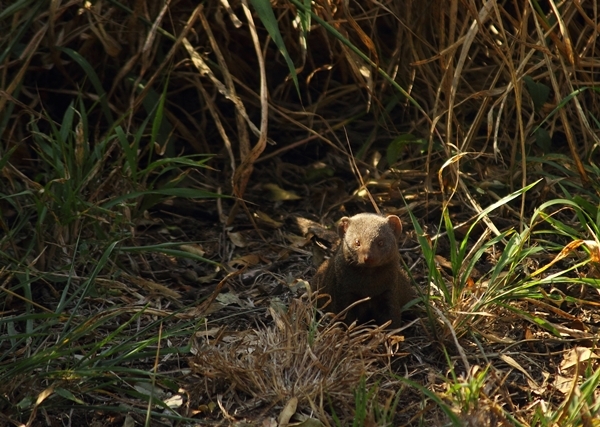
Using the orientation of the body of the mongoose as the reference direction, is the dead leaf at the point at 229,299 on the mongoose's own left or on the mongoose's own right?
on the mongoose's own right

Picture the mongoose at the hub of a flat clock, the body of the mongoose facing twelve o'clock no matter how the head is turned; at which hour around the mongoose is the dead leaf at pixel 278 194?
The dead leaf is roughly at 5 o'clock from the mongoose.

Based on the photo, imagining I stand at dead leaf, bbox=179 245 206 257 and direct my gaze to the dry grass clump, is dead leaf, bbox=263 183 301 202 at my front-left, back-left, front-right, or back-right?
back-left

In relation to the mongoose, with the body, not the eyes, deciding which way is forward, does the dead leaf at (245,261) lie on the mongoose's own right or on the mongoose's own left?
on the mongoose's own right

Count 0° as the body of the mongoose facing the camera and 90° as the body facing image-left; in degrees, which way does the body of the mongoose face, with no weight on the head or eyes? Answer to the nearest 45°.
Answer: approximately 0°

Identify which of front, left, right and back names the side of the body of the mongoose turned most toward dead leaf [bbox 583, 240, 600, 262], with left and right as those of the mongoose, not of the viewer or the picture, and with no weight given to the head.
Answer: left

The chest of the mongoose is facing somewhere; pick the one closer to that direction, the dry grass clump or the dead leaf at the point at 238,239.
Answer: the dry grass clump

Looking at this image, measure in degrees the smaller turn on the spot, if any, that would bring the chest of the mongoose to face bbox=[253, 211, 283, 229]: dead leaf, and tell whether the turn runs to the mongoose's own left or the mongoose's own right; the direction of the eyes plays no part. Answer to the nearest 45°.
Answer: approximately 135° to the mongoose's own right

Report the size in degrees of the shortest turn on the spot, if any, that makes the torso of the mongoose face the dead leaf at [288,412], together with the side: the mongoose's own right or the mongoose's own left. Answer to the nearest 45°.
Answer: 0° — it already faces it
